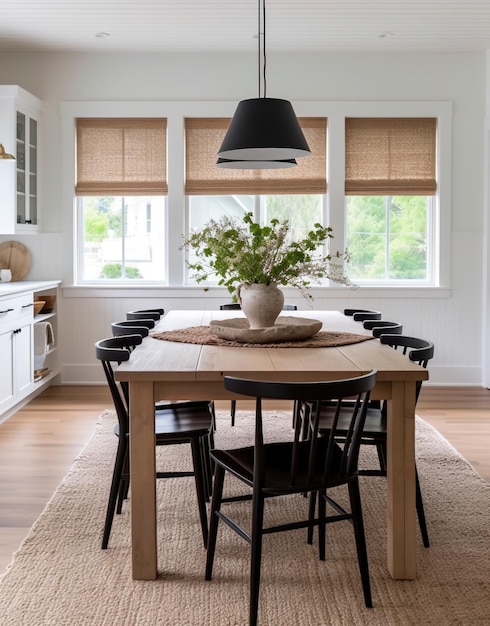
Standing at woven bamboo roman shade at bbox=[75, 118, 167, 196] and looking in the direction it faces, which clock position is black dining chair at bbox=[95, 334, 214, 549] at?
The black dining chair is roughly at 12 o'clock from the woven bamboo roman shade.

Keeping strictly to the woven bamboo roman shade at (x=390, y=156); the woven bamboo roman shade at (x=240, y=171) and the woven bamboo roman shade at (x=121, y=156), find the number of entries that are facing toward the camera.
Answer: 3

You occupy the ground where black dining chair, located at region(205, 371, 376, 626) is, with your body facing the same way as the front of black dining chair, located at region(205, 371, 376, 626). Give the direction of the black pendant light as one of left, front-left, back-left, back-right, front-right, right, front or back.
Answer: front-right

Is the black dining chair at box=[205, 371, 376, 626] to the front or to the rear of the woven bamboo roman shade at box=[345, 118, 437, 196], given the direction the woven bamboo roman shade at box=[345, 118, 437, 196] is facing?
to the front

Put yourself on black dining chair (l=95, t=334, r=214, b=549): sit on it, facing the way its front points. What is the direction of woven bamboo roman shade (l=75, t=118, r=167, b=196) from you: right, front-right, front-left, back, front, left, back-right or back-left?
left

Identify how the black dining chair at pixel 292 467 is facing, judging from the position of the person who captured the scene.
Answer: facing away from the viewer and to the left of the viewer

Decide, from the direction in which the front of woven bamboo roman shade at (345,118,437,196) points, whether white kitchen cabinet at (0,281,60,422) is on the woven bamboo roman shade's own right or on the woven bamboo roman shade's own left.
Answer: on the woven bamboo roman shade's own right

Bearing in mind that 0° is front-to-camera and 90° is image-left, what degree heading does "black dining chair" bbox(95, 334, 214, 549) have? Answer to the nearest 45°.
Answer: approximately 270°

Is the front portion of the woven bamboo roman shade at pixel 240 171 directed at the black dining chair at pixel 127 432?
yes

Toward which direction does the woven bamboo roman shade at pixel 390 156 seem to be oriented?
toward the camera

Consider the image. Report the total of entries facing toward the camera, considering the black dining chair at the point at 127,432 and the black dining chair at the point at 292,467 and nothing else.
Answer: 0

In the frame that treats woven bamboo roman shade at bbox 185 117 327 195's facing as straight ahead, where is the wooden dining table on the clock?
The wooden dining table is roughly at 12 o'clock from the woven bamboo roman shade.

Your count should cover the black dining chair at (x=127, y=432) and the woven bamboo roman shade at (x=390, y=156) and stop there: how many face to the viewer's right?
1
